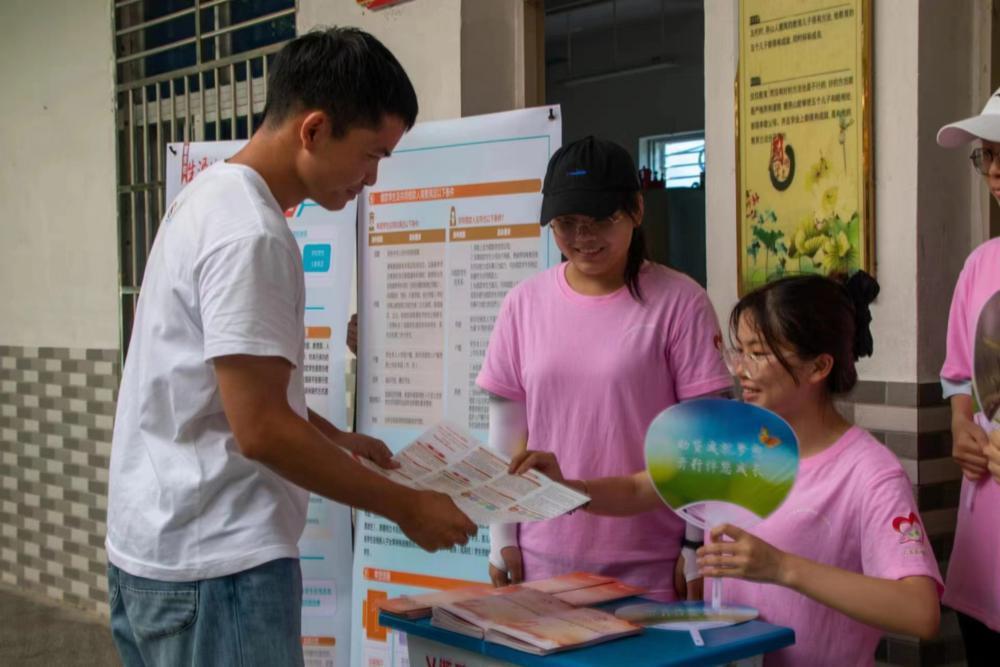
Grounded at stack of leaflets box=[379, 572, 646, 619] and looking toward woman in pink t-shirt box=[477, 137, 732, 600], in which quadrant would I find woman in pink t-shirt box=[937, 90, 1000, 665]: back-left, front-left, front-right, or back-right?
front-right

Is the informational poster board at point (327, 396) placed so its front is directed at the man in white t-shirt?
yes

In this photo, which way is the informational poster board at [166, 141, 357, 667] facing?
toward the camera

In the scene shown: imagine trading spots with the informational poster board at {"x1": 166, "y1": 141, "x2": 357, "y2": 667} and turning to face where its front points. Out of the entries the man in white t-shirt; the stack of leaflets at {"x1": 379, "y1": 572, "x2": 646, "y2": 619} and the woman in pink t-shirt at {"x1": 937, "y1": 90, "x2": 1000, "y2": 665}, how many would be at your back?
0

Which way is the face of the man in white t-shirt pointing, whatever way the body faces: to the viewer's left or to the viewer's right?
to the viewer's right

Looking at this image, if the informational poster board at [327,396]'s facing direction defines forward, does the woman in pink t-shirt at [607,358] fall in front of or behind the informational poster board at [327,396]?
in front

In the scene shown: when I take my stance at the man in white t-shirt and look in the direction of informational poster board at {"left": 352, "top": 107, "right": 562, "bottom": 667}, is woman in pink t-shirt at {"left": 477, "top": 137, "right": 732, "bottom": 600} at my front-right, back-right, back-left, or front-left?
front-right

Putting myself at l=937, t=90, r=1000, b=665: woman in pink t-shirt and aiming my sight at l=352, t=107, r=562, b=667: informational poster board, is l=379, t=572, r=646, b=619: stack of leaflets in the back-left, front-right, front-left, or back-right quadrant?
front-left

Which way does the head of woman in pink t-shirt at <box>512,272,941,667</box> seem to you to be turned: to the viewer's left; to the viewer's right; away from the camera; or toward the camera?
to the viewer's left

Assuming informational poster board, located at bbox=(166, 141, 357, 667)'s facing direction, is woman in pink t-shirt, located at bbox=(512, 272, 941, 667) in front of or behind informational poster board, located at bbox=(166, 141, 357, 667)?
in front

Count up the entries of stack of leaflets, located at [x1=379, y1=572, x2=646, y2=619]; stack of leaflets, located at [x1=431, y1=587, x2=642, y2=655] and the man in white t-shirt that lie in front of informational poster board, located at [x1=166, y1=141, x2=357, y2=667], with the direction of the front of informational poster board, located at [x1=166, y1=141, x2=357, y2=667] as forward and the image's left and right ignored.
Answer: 3

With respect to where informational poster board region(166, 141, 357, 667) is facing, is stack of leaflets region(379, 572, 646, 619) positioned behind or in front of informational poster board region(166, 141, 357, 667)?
in front

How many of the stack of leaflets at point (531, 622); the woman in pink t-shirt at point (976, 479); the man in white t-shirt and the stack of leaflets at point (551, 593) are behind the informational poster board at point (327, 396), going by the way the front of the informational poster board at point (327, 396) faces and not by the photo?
0

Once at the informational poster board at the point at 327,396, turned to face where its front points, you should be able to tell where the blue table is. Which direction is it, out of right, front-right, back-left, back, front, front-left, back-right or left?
front

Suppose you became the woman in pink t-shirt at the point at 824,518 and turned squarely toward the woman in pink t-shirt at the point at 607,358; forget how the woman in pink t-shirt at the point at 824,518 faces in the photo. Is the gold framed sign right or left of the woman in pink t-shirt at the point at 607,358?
right
